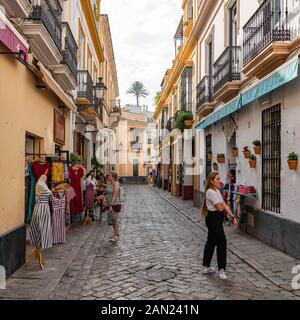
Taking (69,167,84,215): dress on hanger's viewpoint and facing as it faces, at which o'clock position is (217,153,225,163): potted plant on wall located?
The potted plant on wall is roughly at 9 o'clock from the dress on hanger.

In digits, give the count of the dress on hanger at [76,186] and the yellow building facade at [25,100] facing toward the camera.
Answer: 1

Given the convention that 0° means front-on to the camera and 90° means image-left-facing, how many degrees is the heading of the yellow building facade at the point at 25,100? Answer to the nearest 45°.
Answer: approximately 270°

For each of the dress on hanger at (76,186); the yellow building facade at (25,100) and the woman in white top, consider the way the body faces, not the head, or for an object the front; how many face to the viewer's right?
2

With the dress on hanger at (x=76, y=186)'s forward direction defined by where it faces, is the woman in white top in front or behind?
in front

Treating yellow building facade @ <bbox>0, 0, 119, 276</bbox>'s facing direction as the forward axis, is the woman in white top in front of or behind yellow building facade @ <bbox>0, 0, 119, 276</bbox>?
in front
